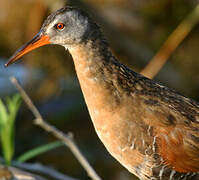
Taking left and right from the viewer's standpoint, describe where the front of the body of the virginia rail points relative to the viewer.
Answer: facing to the left of the viewer

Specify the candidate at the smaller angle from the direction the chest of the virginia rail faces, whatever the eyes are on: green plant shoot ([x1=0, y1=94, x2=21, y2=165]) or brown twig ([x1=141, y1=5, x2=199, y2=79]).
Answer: the green plant shoot

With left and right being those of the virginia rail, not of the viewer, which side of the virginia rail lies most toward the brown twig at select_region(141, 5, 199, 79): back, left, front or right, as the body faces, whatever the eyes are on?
right
